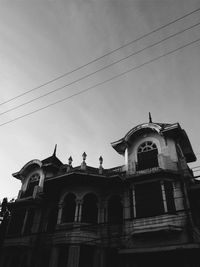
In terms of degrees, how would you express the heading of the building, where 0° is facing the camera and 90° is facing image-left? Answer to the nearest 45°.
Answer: approximately 45°
